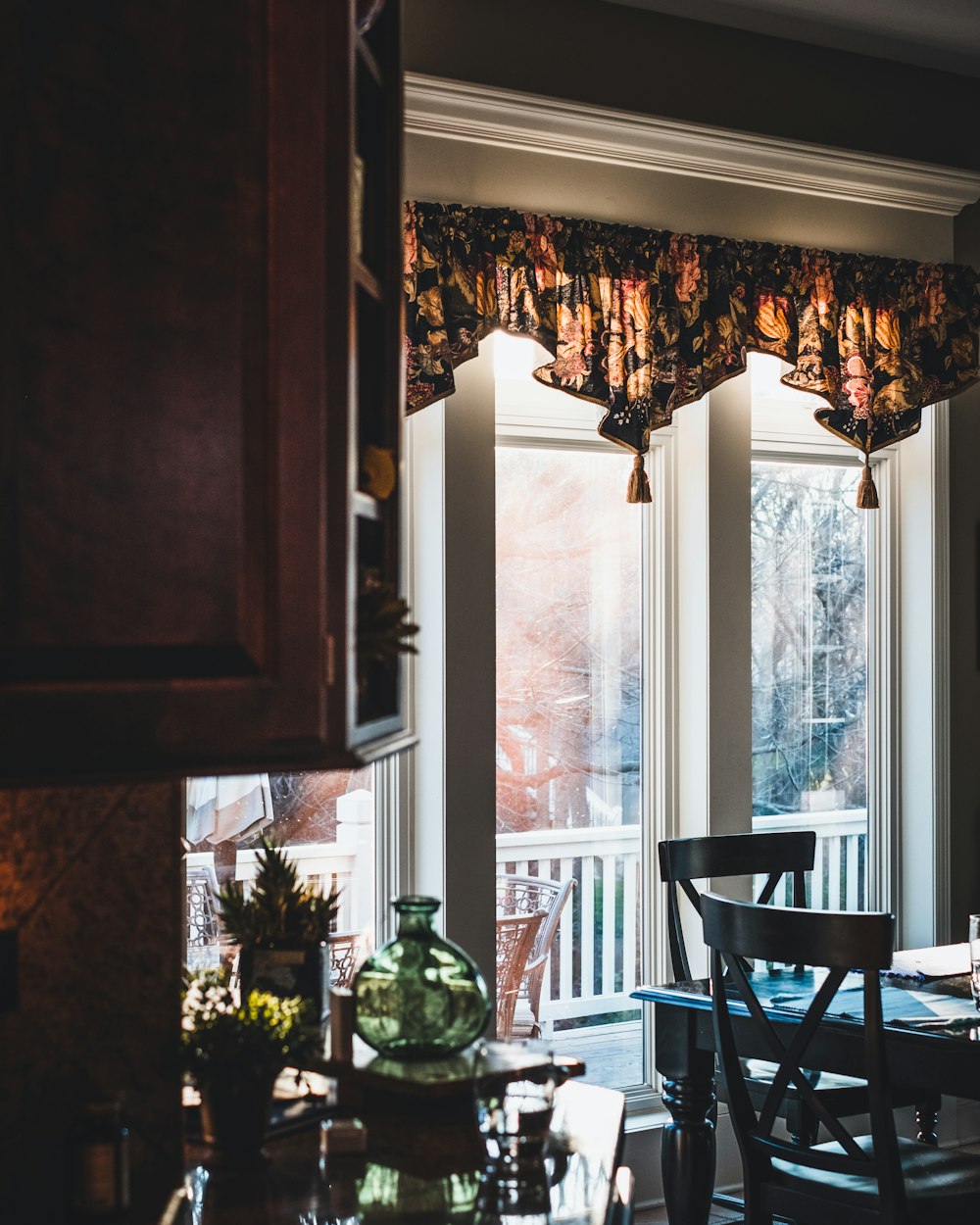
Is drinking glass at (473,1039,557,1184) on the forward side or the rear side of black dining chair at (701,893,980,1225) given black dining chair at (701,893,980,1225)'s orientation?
on the rear side

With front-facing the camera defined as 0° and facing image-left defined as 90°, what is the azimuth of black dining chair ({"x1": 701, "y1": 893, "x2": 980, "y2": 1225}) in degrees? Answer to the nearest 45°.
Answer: approximately 225°

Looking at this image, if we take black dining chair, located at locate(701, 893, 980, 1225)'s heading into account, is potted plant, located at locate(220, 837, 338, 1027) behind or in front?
behind

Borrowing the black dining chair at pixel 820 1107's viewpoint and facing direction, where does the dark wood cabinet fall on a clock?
The dark wood cabinet is roughly at 5 o'clock from the black dining chair.

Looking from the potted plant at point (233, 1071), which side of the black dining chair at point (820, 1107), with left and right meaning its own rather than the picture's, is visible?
back

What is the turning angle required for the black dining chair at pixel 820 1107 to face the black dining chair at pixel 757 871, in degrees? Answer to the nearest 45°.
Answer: approximately 45° to its left
